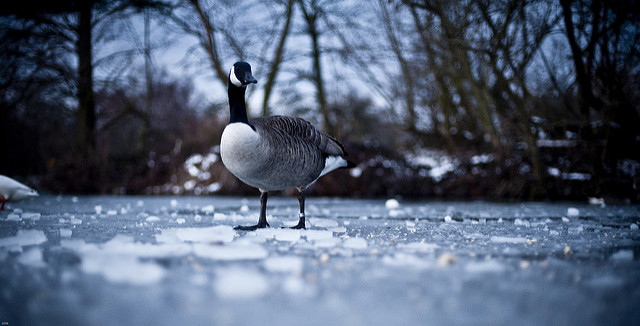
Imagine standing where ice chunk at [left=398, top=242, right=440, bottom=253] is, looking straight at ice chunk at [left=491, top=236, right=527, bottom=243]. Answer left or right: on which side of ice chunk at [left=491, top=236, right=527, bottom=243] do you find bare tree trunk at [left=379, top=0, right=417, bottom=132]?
left

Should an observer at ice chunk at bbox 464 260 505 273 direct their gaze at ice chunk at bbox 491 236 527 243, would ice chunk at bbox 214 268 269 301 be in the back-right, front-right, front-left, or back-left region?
back-left

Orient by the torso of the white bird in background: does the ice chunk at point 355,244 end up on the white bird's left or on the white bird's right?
on the white bird's left

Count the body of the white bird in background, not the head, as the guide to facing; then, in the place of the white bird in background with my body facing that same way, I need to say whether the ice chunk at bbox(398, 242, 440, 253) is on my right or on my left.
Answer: on my left

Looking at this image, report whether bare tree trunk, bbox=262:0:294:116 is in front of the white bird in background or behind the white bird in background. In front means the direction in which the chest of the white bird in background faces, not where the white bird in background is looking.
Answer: behind

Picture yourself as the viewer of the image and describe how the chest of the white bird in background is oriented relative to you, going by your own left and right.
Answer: facing to the left of the viewer

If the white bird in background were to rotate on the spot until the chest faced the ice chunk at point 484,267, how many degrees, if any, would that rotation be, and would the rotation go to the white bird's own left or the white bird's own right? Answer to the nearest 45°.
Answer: approximately 90° to the white bird's own left

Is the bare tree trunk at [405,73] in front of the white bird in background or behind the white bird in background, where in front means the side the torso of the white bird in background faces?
behind

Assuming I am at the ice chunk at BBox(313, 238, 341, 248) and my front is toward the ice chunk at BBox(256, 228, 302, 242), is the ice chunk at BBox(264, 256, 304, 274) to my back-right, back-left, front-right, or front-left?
back-left

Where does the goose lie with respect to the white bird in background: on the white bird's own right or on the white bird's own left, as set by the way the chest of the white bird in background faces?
on the white bird's own left

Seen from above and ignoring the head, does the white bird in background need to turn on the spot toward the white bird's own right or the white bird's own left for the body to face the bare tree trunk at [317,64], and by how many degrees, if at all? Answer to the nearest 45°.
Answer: approximately 135° to the white bird's own right
